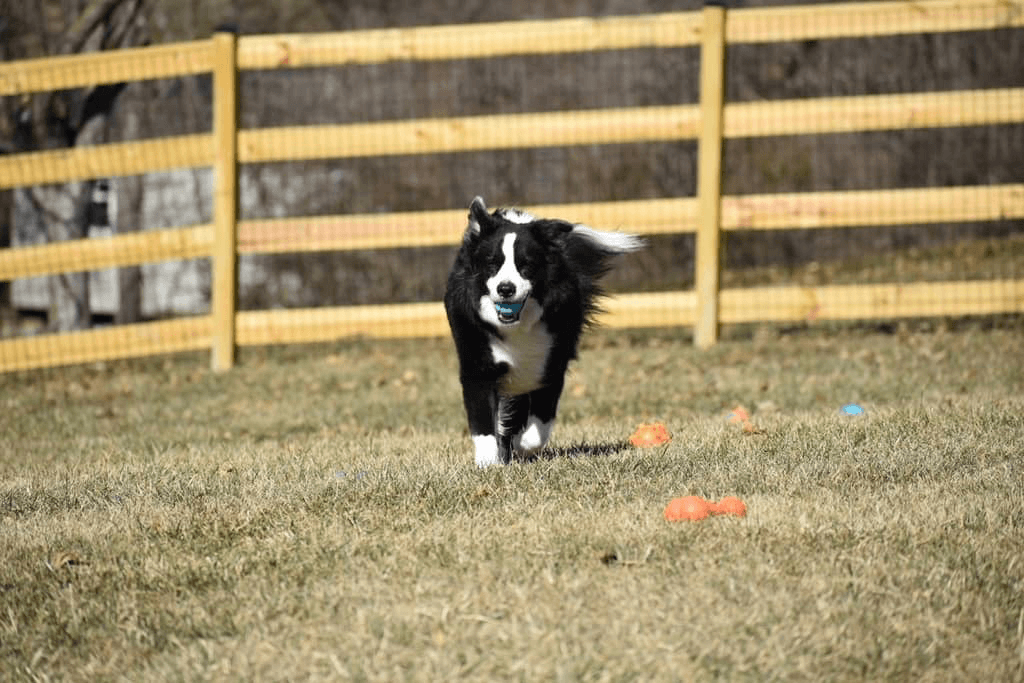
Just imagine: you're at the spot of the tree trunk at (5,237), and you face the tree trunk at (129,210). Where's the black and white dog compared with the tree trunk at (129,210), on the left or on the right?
right

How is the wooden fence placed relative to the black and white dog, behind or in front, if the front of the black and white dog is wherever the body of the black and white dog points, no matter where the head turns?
behind

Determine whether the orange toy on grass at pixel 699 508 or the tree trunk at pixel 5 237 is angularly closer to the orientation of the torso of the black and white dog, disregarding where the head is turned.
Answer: the orange toy on grass

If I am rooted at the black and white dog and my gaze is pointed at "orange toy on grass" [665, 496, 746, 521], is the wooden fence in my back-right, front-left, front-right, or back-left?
back-left

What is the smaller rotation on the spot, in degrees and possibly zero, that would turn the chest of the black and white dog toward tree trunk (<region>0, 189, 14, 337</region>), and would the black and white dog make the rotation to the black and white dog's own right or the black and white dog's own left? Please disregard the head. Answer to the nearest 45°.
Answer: approximately 135° to the black and white dog's own right

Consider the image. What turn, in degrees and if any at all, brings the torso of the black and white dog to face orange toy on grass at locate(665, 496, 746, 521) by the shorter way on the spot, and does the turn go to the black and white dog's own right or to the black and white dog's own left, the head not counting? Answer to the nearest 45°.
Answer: approximately 45° to the black and white dog's own left

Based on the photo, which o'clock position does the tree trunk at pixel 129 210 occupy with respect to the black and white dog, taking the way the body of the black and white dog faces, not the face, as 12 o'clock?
The tree trunk is roughly at 5 o'clock from the black and white dog.

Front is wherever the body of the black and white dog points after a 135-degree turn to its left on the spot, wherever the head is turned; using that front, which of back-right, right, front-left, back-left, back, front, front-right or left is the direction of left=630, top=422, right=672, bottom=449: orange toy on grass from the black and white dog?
front

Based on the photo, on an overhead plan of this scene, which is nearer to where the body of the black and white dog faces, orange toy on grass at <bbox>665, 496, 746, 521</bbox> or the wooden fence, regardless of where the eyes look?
the orange toy on grass

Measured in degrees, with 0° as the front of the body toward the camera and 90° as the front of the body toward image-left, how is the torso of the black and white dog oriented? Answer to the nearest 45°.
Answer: approximately 0°
